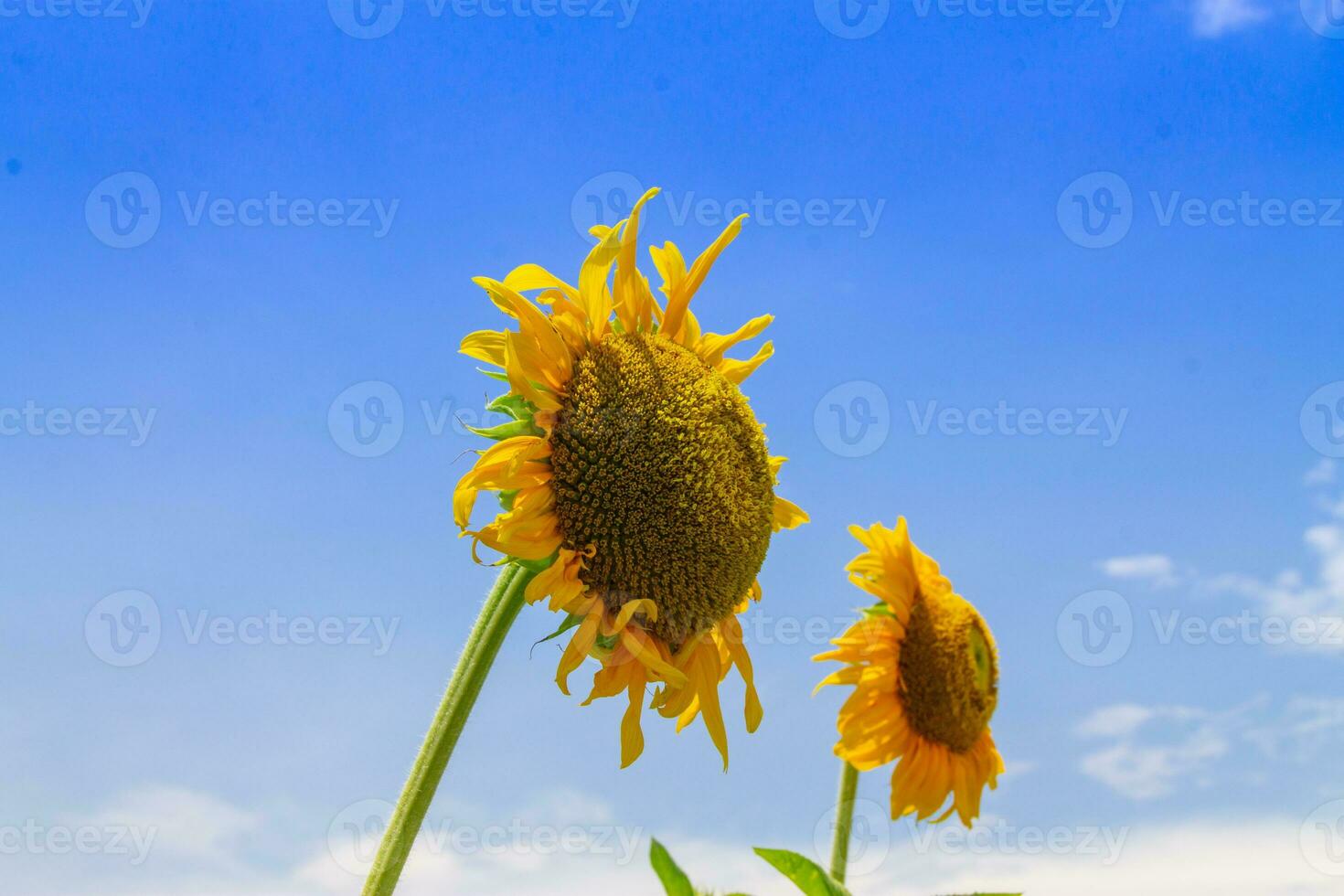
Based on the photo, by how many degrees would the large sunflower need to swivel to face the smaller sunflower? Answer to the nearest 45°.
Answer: approximately 90° to its left

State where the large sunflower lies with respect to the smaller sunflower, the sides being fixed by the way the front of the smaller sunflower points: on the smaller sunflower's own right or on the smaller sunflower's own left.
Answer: on the smaller sunflower's own right

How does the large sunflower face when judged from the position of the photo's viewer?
facing the viewer and to the right of the viewer

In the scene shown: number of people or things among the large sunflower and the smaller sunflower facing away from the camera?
0
